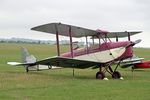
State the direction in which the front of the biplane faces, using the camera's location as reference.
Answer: facing the viewer and to the right of the viewer
